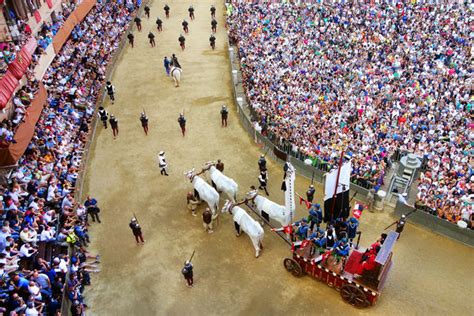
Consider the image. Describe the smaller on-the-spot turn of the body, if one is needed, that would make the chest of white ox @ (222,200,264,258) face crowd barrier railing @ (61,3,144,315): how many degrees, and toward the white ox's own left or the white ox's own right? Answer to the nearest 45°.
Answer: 0° — it already faces it

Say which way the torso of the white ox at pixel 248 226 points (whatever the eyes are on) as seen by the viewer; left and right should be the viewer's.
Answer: facing away from the viewer and to the left of the viewer

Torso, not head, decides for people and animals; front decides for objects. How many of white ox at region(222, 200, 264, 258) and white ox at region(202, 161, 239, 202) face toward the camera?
0

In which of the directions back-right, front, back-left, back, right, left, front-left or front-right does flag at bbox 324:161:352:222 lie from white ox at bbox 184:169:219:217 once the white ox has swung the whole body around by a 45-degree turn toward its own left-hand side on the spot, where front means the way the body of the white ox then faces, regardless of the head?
back-left

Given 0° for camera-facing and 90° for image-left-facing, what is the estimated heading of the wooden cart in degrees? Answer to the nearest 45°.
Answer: approximately 135°

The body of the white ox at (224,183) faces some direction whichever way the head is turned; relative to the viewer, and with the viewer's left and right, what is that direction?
facing away from the viewer and to the left of the viewer

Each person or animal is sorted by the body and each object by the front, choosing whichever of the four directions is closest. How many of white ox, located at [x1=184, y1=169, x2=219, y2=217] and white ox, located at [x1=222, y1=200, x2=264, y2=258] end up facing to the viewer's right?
0

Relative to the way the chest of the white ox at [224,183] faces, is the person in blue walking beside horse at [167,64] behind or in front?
in front

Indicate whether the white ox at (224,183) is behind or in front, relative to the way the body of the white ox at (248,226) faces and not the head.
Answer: in front

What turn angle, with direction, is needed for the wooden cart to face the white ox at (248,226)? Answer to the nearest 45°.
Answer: approximately 45° to its left

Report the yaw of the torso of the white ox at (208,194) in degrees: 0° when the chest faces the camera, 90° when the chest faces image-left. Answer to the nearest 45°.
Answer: approximately 135°

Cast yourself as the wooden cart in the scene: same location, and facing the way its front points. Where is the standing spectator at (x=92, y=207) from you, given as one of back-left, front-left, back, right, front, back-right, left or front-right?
front-left

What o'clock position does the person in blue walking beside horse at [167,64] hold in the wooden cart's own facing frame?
The person in blue walking beside horse is roughly at 12 o'clock from the wooden cart.
